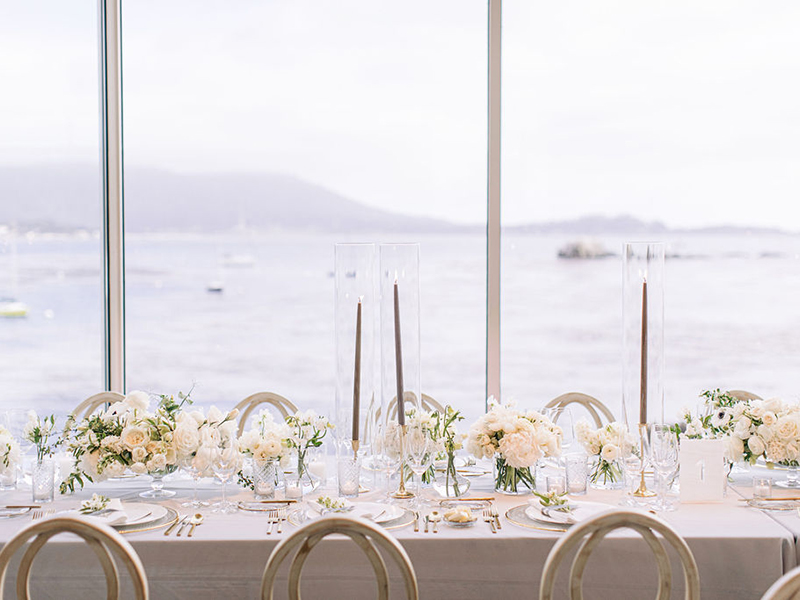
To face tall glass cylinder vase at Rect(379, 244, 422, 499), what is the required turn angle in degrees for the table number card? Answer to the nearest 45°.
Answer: approximately 45° to its right

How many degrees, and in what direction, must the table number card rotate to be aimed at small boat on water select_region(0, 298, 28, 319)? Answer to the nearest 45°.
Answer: approximately 135° to its right

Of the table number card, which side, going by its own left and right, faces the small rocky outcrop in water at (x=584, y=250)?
back

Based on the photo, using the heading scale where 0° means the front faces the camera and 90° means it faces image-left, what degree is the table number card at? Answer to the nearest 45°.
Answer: approximately 0°

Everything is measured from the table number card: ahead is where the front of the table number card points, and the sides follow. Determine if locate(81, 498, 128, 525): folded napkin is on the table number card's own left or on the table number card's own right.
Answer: on the table number card's own right

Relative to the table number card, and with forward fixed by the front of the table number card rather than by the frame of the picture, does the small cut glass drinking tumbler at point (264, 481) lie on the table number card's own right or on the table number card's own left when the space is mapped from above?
on the table number card's own right
